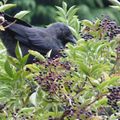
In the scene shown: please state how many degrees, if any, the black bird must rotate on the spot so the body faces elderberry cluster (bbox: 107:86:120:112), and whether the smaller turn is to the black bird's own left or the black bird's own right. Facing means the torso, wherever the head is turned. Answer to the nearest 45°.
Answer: approximately 90° to the black bird's own right

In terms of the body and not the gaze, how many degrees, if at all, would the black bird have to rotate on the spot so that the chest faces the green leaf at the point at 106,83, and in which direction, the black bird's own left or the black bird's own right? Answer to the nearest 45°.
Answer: approximately 90° to the black bird's own right

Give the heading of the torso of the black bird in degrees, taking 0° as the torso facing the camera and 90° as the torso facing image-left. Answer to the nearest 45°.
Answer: approximately 270°

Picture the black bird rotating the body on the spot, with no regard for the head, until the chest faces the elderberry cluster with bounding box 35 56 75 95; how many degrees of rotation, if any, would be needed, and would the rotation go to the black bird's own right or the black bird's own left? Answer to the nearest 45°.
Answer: approximately 90° to the black bird's own right

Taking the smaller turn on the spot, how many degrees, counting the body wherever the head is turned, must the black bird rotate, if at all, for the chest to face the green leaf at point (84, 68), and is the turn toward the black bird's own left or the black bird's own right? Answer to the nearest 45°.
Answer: approximately 90° to the black bird's own right
